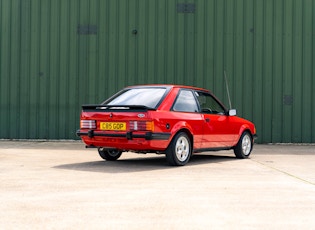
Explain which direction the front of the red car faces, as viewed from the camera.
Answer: facing away from the viewer and to the right of the viewer
